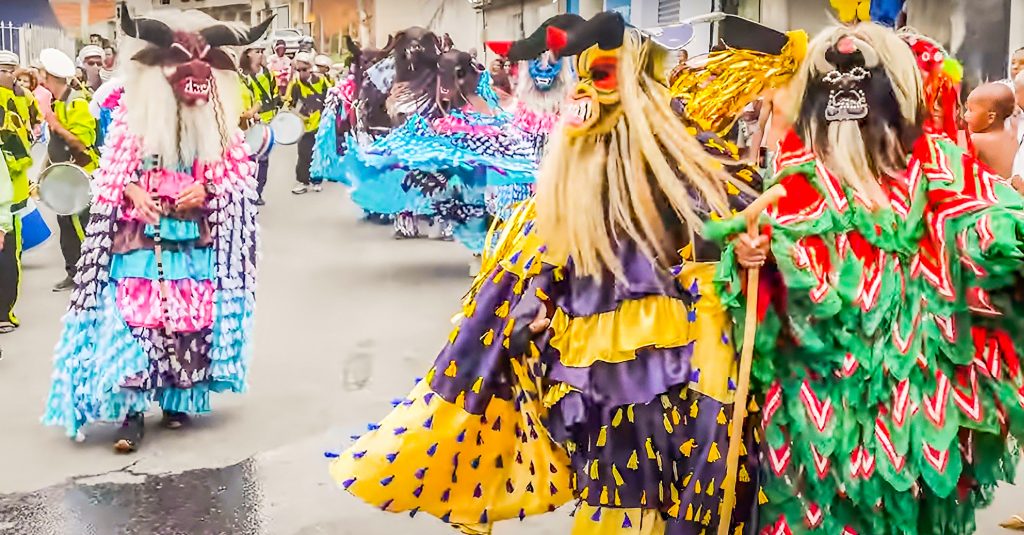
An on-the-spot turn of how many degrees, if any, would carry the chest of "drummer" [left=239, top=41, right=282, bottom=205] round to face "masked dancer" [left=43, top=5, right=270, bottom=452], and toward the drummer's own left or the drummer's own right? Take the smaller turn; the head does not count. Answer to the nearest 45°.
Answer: approximately 45° to the drummer's own left

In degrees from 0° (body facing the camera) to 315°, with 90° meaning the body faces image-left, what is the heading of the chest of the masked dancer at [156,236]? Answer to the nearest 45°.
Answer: approximately 0°

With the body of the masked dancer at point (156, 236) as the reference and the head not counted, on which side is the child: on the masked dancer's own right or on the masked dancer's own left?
on the masked dancer's own left

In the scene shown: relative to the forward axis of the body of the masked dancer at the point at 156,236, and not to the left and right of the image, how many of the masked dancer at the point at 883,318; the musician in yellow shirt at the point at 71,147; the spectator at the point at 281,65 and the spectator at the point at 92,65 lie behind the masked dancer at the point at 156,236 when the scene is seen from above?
3

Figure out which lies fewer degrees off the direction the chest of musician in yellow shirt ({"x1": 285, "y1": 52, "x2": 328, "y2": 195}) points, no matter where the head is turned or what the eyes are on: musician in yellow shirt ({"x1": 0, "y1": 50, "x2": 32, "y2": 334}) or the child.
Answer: the musician in yellow shirt

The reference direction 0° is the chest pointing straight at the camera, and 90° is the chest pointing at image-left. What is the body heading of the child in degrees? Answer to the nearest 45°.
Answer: approximately 90°

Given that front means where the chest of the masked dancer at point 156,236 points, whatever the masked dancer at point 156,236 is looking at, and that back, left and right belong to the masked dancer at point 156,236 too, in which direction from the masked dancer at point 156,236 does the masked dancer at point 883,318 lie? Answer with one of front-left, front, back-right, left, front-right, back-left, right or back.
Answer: front-left
